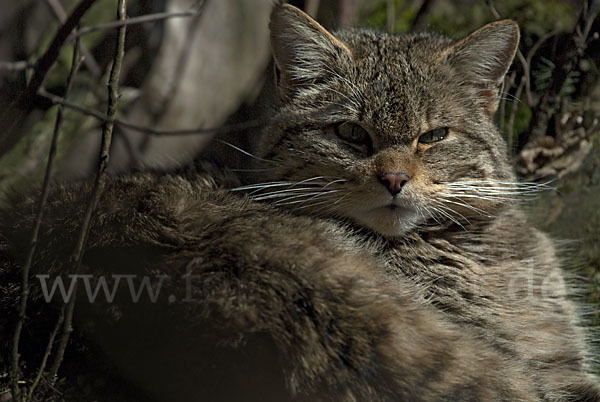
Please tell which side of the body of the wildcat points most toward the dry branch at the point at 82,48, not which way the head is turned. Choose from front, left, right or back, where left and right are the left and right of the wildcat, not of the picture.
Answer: back

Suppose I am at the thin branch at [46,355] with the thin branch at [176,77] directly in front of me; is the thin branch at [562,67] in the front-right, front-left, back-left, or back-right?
front-right

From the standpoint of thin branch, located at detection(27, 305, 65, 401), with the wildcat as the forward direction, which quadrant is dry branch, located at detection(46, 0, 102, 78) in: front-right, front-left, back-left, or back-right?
front-left

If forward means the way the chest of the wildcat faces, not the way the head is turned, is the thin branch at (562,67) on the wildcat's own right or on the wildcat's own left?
on the wildcat's own left

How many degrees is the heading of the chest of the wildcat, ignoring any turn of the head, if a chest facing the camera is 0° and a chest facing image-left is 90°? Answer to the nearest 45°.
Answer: approximately 315°

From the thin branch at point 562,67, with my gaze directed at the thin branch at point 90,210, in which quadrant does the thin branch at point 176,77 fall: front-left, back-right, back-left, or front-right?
front-right

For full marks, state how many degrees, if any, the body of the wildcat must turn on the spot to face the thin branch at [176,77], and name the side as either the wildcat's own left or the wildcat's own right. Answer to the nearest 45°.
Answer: approximately 180°

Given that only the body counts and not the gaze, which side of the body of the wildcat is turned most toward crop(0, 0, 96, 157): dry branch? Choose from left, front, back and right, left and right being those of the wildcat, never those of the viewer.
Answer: back
